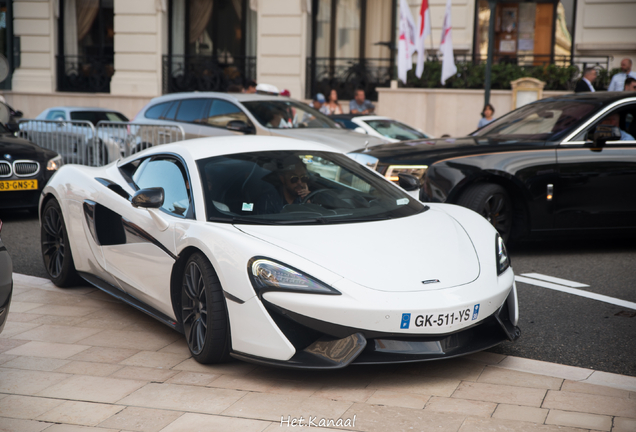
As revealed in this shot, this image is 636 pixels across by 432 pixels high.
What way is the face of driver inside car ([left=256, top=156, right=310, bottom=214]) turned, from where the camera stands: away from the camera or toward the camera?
toward the camera

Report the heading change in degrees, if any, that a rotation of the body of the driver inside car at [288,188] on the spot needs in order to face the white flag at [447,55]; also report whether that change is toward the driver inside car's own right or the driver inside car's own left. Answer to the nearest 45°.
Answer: approximately 135° to the driver inside car's own left

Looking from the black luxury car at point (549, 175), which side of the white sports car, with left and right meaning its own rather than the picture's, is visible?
left

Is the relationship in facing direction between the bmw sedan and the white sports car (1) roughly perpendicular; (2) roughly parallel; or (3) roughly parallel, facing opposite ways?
roughly parallel

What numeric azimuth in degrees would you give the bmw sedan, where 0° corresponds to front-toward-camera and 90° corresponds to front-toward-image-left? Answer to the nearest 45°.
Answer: approximately 315°

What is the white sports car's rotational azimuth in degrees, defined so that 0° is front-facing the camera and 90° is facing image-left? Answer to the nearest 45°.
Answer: approximately 315°

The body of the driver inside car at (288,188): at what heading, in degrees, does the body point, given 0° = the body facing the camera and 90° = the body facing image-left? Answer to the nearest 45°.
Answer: approximately 315°

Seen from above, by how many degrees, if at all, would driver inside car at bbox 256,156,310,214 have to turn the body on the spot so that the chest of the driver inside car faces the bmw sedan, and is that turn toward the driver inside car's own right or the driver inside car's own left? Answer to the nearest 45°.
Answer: approximately 180°

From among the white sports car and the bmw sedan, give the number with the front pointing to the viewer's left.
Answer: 0

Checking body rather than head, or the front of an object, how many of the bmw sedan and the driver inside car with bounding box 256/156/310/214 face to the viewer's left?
0

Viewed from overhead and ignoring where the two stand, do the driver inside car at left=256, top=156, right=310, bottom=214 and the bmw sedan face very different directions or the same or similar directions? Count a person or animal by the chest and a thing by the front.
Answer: same or similar directions
